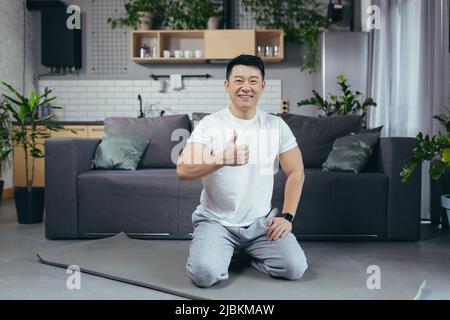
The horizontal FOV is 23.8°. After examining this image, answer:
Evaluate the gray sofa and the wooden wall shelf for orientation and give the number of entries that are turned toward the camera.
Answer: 2

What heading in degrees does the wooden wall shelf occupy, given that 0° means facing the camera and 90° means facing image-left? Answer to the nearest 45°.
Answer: approximately 0°

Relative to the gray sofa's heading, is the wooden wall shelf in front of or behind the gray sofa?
behind

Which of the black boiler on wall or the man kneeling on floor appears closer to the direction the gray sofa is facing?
the man kneeling on floor

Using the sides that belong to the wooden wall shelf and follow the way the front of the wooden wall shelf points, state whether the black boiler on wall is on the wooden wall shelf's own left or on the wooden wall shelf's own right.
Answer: on the wooden wall shelf's own right

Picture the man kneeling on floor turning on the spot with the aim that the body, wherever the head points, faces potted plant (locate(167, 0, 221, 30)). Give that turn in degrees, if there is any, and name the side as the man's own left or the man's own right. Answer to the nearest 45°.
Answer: approximately 180°

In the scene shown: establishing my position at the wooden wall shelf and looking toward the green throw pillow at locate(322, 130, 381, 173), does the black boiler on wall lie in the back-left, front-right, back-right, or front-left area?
back-right

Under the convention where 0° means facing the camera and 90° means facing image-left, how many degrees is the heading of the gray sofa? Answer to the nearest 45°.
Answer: approximately 0°
